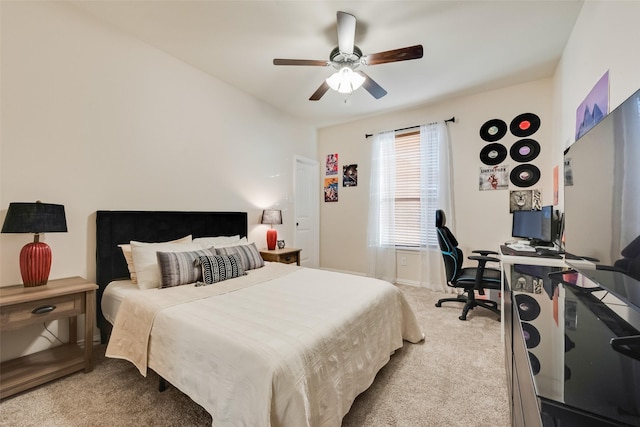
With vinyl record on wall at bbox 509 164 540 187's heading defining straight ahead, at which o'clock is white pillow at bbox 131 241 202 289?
The white pillow is roughly at 1 o'clock from the vinyl record on wall.

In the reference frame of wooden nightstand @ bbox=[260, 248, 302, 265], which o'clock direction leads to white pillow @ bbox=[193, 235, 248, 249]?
The white pillow is roughly at 3 o'clock from the wooden nightstand.

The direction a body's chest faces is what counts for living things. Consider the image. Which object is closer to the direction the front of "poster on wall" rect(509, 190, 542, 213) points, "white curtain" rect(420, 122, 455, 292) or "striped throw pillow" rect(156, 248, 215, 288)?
the striped throw pillow

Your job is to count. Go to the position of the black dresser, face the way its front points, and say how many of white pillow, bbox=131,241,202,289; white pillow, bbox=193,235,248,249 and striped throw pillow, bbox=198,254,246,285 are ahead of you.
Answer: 3

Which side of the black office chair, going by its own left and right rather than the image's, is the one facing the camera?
right

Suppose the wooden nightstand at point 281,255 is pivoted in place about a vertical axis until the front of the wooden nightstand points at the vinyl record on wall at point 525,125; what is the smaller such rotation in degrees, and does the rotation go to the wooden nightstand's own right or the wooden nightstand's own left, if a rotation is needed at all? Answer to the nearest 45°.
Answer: approximately 45° to the wooden nightstand's own left

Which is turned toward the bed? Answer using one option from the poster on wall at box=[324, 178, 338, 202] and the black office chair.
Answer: the poster on wall

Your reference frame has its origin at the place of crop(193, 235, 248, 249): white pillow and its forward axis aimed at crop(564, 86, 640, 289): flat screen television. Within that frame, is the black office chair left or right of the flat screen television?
left

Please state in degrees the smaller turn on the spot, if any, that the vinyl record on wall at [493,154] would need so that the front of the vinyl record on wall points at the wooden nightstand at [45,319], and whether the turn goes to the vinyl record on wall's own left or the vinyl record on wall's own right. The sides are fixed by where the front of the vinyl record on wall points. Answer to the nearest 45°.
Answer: approximately 45° to the vinyl record on wall's own right

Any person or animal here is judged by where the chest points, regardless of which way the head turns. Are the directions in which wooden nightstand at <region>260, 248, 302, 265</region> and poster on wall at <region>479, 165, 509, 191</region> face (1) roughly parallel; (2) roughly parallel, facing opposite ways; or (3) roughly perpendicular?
roughly perpendicular

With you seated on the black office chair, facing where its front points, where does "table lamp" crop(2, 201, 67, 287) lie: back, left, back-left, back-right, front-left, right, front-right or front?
back-right

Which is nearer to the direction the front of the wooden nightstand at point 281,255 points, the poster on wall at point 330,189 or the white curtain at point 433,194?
the white curtain

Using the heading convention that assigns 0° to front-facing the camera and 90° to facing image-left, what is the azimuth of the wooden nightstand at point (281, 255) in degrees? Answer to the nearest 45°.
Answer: approximately 315°

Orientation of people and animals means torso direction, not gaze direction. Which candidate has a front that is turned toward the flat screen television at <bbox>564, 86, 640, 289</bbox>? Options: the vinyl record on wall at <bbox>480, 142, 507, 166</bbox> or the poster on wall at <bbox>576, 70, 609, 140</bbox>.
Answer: the vinyl record on wall
